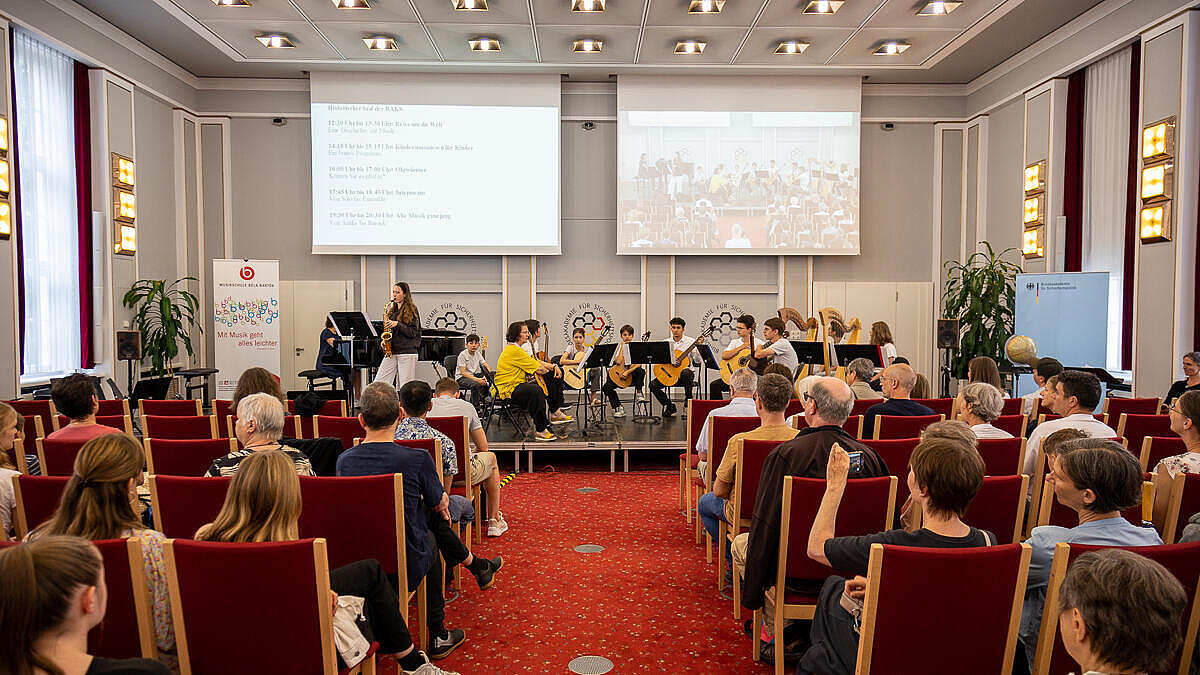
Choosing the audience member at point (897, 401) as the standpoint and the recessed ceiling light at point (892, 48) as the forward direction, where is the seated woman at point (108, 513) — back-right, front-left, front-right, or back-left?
back-left

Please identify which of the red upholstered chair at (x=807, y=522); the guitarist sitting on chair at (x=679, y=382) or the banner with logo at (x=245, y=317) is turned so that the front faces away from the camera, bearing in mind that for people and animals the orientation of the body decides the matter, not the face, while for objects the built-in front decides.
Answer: the red upholstered chair

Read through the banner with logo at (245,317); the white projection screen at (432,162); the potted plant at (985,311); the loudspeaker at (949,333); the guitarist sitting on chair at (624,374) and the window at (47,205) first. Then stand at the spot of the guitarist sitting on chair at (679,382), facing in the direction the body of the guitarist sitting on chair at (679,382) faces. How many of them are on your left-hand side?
2

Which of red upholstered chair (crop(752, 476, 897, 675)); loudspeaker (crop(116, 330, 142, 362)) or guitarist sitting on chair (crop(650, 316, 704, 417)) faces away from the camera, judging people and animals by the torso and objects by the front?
the red upholstered chair

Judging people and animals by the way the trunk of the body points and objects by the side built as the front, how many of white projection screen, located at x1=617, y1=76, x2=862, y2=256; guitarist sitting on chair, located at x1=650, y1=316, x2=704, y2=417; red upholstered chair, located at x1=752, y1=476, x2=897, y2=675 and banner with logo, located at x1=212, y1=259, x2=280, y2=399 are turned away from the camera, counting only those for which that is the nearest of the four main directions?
1

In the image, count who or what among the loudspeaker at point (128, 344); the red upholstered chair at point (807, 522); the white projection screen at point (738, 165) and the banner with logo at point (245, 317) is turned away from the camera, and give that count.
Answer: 1

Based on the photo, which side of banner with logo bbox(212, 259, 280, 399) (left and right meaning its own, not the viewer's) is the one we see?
front

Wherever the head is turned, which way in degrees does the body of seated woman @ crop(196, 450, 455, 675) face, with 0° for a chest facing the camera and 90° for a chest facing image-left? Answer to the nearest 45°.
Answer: approximately 225°

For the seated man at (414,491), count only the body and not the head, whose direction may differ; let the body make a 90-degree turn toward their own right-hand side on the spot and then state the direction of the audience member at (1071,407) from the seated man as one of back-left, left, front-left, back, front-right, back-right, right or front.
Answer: front-left

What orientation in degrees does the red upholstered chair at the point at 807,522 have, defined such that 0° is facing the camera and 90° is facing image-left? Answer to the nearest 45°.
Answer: approximately 180°

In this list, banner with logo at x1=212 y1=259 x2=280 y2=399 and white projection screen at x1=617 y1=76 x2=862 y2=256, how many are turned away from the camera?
0

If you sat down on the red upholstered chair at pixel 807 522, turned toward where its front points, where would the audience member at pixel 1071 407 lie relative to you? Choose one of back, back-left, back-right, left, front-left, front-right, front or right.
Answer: front-right

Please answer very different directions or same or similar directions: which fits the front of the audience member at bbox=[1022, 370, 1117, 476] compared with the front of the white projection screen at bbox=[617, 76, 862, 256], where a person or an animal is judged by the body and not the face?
very different directions

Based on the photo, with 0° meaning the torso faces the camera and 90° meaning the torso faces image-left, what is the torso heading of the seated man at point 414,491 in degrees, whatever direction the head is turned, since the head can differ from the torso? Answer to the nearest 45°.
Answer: approximately 225°

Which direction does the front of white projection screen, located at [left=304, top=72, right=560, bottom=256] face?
toward the camera

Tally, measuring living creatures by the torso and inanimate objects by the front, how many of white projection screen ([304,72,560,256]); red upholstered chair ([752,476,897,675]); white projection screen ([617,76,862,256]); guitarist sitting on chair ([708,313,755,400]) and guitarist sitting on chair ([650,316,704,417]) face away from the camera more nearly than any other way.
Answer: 1

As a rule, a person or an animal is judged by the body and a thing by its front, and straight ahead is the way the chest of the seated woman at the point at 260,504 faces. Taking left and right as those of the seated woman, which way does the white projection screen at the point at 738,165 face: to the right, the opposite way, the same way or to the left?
the opposite way

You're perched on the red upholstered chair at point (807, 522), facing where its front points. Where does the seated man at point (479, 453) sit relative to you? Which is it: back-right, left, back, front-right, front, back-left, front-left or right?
front-left

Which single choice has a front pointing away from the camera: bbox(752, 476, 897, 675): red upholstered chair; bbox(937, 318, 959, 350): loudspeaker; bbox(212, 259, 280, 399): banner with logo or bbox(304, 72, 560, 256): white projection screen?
the red upholstered chair

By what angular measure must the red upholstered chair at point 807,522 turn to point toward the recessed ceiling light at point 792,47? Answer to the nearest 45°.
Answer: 0° — it already faces it
